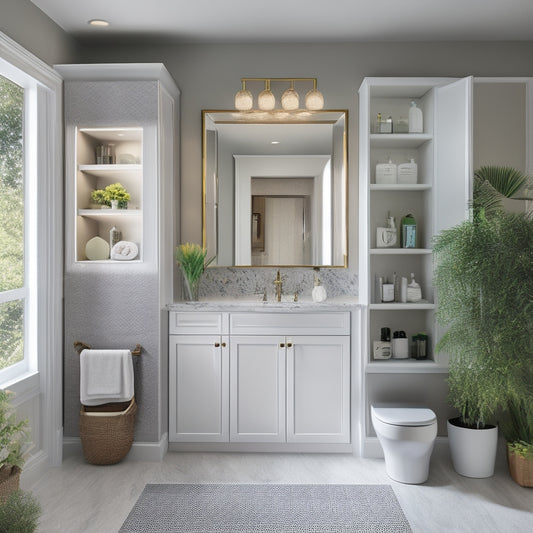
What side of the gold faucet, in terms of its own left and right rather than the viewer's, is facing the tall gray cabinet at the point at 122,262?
right

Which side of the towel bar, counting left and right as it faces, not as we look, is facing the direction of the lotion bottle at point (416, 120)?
left

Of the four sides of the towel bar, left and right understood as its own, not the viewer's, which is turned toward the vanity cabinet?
left

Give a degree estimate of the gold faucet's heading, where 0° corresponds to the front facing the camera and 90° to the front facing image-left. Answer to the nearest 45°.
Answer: approximately 0°

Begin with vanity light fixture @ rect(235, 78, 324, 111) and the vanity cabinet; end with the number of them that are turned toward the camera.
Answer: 2

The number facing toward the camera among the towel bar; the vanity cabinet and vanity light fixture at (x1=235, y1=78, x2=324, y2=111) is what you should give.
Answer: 3

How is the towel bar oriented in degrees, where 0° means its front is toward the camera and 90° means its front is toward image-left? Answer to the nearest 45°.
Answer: approximately 0°
